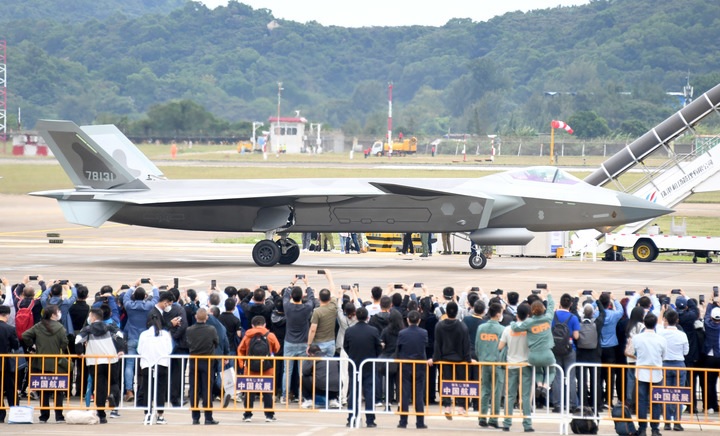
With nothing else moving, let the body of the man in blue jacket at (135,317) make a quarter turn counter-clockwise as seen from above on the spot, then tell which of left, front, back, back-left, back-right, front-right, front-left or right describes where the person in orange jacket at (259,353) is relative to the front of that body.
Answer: back-left

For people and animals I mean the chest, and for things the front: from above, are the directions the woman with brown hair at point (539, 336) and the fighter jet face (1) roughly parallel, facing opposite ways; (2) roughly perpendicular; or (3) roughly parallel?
roughly perpendicular

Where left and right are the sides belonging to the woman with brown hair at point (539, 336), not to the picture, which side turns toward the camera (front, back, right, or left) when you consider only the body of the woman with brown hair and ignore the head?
back

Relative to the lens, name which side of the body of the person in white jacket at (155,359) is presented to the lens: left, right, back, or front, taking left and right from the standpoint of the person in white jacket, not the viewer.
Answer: back

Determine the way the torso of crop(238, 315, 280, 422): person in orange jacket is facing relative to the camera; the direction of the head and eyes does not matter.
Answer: away from the camera

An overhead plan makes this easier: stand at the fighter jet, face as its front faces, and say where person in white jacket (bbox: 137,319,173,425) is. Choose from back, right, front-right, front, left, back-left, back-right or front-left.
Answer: right

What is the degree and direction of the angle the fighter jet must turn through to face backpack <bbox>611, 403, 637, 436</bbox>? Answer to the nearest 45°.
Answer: approximately 90° to its right

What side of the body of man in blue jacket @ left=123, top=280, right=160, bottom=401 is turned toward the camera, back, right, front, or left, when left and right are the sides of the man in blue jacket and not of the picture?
back

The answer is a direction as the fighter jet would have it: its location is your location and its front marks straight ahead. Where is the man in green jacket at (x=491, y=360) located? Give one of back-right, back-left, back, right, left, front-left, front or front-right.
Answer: right

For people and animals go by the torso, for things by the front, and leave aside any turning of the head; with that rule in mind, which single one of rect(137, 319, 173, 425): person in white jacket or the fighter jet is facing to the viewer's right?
the fighter jet

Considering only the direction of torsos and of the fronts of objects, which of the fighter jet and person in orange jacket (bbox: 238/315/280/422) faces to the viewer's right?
the fighter jet

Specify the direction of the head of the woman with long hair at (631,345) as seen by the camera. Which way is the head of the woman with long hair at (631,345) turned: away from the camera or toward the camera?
away from the camera

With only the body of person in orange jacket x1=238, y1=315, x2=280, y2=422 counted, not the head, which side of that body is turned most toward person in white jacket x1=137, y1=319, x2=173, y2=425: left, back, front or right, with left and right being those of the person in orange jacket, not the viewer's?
left

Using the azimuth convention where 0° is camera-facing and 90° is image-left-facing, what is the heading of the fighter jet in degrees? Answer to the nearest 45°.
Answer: approximately 270°
